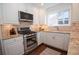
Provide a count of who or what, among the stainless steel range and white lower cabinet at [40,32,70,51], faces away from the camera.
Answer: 0

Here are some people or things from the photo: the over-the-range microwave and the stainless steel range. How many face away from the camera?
0

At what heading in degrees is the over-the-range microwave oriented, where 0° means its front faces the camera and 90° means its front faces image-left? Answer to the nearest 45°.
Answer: approximately 315°

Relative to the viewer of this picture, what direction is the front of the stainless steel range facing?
facing the viewer and to the right of the viewer

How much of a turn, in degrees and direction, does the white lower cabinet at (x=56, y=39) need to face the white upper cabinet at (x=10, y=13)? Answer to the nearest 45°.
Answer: approximately 45° to its right
